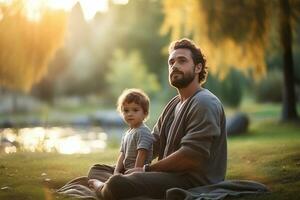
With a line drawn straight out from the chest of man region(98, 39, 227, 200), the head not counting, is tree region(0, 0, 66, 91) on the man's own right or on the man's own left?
on the man's own right

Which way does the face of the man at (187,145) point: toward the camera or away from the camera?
toward the camera

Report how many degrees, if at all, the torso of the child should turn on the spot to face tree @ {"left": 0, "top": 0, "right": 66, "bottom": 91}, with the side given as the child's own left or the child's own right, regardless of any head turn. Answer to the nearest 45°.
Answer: approximately 135° to the child's own right

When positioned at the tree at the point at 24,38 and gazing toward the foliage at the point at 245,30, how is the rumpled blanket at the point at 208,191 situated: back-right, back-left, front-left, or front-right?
front-right

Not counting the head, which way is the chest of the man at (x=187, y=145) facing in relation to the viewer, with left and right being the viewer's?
facing the viewer and to the left of the viewer

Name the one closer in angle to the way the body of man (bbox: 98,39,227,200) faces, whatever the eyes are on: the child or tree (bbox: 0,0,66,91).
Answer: the child

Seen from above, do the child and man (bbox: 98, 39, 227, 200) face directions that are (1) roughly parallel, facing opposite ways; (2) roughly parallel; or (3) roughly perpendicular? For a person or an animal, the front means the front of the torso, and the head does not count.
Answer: roughly parallel

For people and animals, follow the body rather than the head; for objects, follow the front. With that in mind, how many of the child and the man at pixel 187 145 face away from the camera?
0

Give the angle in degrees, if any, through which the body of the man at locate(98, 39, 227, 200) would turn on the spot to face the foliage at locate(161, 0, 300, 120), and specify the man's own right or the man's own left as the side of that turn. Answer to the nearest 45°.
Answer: approximately 135° to the man's own right

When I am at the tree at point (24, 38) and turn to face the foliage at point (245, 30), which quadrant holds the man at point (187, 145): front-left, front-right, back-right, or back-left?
front-right

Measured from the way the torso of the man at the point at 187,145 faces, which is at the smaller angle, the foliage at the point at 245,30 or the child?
the child

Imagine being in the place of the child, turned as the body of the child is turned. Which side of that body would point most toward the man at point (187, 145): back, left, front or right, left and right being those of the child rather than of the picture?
left
